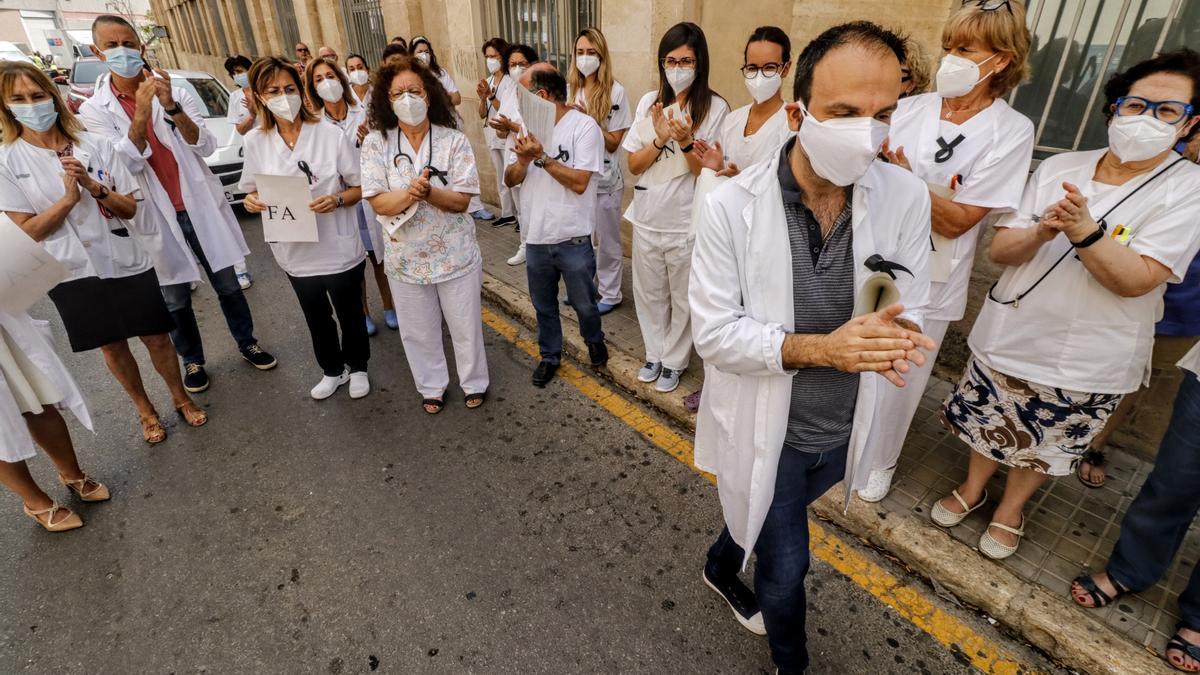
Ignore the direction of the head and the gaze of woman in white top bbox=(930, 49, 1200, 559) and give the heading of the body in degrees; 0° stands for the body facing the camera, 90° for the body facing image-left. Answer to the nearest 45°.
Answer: approximately 45°

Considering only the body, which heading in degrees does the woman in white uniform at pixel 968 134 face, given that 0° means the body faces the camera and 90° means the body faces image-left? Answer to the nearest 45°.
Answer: approximately 45°

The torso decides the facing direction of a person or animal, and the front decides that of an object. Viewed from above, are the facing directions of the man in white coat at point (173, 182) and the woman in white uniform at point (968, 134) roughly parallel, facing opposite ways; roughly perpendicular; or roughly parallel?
roughly perpendicular

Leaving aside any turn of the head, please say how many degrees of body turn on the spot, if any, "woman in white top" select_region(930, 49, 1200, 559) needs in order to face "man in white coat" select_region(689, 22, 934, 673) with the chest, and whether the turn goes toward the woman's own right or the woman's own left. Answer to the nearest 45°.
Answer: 0° — they already face them

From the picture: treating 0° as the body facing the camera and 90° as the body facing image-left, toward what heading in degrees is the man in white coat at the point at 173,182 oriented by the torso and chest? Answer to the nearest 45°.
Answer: approximately 0°

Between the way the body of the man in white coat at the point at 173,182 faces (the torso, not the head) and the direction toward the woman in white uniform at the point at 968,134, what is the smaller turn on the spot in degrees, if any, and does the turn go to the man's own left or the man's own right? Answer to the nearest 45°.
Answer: approximately 45° to the man's own left

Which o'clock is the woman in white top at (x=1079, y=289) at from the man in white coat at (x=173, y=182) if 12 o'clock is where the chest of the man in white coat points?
The woman in white top is roughly at 11 o'clock from the man in white coat.
